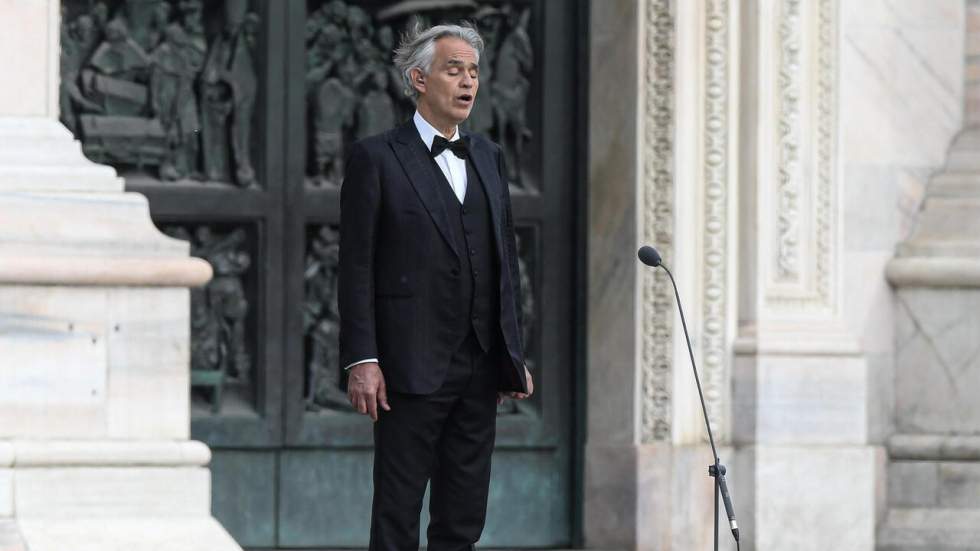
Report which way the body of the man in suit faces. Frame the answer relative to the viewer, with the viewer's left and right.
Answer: facing the viewer and to the right of the viewer

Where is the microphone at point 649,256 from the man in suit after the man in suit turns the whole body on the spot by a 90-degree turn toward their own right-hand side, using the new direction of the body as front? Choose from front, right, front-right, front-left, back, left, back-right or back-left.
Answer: back-left

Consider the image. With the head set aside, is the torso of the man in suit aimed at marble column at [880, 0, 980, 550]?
no

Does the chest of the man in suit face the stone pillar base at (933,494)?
no

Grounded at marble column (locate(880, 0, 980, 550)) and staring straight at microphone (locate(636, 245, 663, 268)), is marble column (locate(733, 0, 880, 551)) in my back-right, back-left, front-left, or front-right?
front-right
